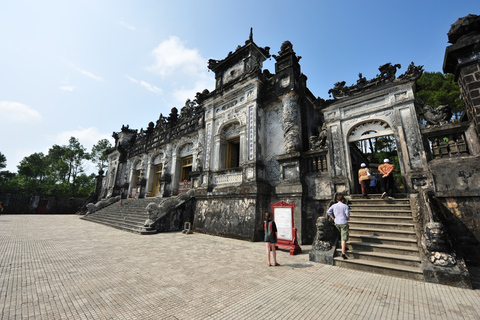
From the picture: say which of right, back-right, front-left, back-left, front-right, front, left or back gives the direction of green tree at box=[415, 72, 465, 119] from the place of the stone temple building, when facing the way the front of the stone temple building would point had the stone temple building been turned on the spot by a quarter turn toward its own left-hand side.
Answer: left

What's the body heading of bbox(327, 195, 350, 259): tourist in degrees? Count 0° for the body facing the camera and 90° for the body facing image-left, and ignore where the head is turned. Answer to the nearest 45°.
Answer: approximately 180°

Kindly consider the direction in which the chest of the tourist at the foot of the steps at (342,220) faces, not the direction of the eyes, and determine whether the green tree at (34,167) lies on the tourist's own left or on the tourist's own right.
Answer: on the tourist's own left

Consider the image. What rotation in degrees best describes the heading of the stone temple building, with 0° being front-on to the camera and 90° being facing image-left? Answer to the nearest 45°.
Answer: approximately 45°

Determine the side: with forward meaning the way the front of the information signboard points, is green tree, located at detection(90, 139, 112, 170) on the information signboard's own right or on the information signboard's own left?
on the information signboard's own right

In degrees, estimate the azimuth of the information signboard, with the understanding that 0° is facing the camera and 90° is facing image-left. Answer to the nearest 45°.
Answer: approximately 45°

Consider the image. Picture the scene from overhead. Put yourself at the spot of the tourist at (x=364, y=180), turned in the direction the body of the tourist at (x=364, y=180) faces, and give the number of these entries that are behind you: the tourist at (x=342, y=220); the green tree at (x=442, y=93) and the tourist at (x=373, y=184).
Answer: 1

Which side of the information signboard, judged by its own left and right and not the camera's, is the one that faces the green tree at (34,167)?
right
